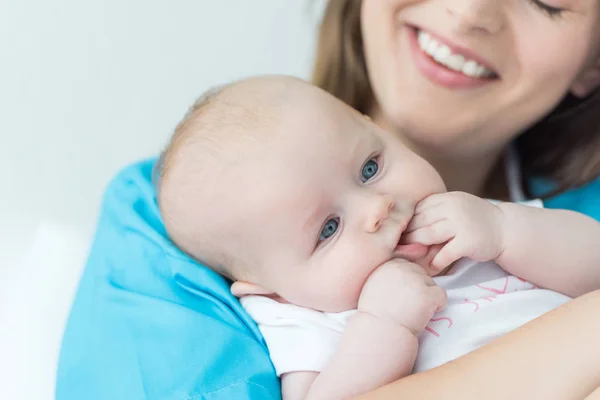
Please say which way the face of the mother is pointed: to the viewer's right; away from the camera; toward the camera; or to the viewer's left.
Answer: toward the camera

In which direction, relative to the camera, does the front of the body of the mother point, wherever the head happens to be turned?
toward the camera
